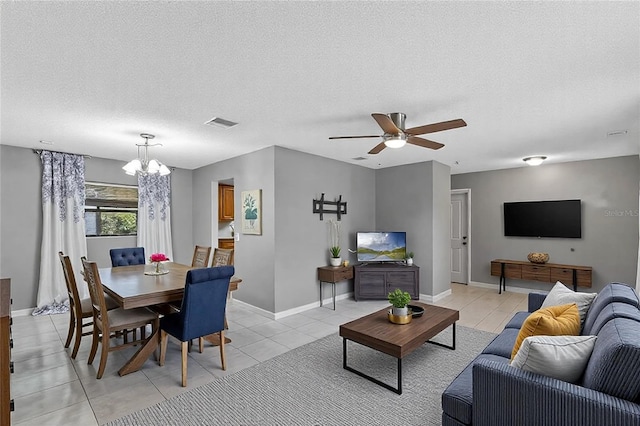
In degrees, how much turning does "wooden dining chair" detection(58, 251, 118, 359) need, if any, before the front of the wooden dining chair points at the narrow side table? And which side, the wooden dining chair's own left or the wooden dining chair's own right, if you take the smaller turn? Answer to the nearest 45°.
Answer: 0° — it already faces it

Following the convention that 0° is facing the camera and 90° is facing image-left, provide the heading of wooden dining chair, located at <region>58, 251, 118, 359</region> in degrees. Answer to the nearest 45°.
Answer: approximately 270°

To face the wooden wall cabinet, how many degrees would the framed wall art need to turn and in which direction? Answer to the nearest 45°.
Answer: approximately 135° to its right

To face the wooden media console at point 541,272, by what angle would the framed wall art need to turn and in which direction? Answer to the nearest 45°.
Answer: approximately 135° to its left

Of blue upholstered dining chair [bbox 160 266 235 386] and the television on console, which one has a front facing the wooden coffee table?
the television on console

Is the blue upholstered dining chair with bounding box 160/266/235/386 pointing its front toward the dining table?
yes

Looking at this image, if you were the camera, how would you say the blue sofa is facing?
facing to the left of the viewer
